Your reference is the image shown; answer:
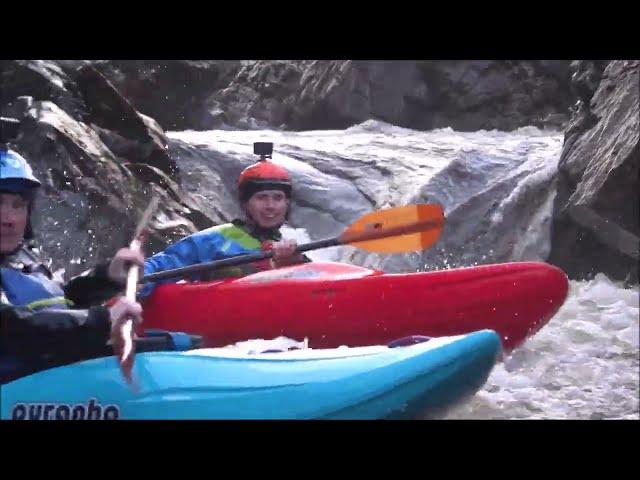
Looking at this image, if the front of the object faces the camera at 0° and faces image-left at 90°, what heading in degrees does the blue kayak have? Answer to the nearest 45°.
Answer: approximately 270°

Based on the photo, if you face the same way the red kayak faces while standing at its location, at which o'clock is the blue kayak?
The blue kayak is roughly at 4 o'clock from the red kayak.

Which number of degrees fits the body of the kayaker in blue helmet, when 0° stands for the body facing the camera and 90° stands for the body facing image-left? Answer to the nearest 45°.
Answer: approximately 315°

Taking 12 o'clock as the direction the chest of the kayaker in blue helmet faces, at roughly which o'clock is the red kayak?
The red kayak is roughly at 10 o'clock from the kayaker in blue helmet.

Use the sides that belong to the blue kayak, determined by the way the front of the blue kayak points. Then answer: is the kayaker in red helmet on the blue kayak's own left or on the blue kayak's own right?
on the blue kayak's own left

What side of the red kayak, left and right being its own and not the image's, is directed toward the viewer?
right

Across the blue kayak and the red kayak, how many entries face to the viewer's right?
2
